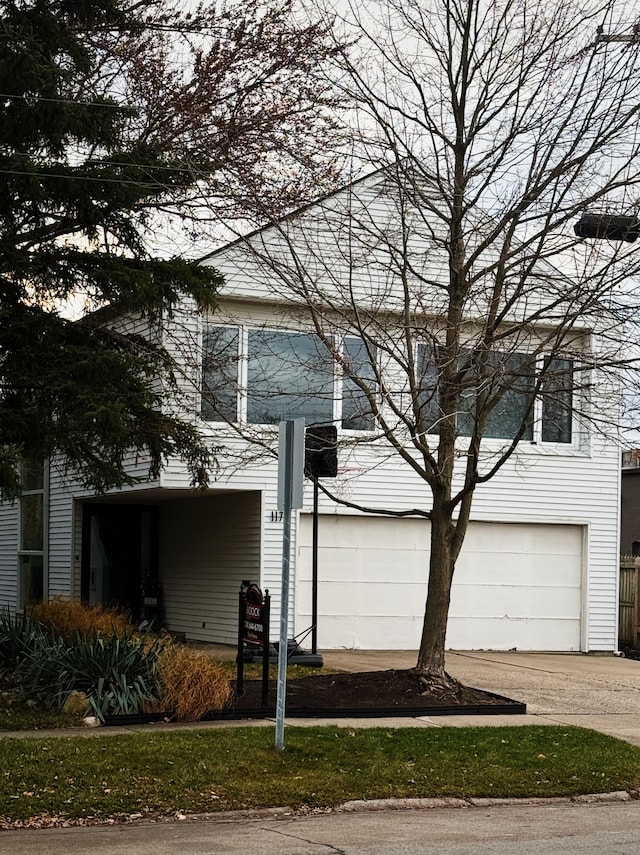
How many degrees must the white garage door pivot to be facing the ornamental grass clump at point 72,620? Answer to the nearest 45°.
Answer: approximately 45° to its right

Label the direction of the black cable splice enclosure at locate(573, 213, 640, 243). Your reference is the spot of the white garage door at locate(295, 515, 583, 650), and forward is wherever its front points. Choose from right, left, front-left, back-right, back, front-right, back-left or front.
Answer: front

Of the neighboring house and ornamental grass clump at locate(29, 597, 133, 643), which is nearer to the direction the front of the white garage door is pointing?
the ornamental grass clump

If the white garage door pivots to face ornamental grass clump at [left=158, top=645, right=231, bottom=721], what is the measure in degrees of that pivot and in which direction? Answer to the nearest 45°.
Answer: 0° — it already faces it

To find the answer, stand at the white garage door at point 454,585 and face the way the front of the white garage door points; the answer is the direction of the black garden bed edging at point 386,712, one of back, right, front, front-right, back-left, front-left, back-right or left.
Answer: front

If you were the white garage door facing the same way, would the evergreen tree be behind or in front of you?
in front

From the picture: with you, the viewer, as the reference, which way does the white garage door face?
facing the viewer

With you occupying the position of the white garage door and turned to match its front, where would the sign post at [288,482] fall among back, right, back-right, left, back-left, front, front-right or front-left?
front
